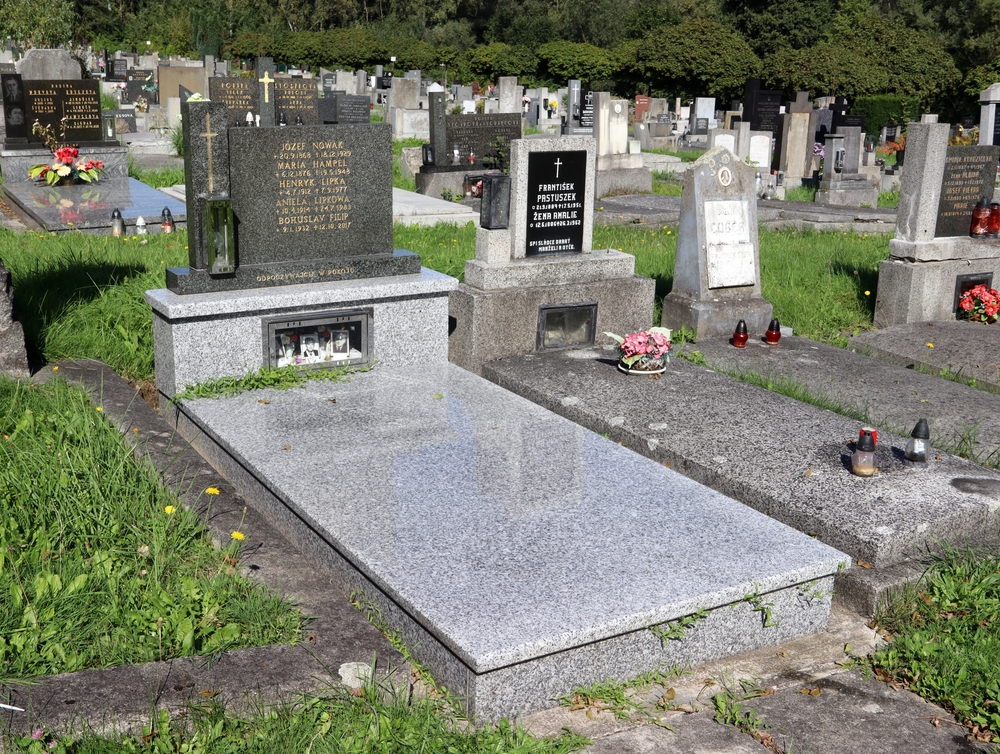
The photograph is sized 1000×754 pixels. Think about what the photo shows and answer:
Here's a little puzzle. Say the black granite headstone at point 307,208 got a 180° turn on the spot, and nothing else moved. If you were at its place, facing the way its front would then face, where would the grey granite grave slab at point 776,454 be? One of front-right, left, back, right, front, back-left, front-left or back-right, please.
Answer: back

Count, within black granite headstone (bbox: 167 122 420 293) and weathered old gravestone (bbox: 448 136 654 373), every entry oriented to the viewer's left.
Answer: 0

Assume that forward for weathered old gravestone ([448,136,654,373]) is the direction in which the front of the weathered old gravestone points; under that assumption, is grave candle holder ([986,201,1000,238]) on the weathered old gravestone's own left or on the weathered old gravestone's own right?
on the weathered old gravestone's own left

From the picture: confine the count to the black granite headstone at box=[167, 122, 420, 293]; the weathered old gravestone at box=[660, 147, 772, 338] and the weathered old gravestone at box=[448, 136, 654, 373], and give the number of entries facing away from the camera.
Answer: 0

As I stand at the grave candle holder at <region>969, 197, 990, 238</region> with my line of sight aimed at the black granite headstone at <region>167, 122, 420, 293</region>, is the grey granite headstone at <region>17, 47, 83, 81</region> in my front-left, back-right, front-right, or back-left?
front-right

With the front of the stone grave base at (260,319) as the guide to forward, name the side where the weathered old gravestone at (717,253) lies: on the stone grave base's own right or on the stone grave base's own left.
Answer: on the stone grave base's own left

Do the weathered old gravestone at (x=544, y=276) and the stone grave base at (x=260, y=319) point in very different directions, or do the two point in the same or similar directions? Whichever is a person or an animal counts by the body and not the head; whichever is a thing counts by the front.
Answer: same or similar directions

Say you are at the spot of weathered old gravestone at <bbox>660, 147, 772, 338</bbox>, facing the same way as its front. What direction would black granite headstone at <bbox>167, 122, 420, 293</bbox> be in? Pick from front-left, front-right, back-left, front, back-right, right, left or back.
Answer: right

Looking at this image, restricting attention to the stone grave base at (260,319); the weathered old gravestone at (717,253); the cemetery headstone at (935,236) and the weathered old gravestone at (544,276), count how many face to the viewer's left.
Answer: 0

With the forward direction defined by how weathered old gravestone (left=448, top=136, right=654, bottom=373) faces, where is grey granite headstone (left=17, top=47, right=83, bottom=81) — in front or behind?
behind

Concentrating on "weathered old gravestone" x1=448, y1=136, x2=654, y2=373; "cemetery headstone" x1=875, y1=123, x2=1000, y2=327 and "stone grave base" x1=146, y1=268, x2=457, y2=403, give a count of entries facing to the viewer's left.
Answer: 0

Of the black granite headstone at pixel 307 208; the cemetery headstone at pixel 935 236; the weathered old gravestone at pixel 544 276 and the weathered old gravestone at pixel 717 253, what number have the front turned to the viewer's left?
0

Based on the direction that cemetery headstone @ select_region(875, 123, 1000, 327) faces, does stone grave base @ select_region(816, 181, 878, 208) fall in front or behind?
behind

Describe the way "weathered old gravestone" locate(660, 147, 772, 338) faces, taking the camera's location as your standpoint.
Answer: facing the viewer and to the right of the viewer

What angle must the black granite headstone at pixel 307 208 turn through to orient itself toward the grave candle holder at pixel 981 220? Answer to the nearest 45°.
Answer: approximately 45° to its left

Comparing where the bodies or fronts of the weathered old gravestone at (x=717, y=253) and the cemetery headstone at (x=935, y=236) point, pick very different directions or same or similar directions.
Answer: same or similar directions

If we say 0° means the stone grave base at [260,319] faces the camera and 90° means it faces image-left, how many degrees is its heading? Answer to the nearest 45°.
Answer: approximately 315°

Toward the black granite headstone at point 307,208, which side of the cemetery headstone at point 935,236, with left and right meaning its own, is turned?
right

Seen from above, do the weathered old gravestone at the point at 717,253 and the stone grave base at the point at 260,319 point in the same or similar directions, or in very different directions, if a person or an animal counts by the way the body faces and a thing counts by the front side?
same or similar directions
